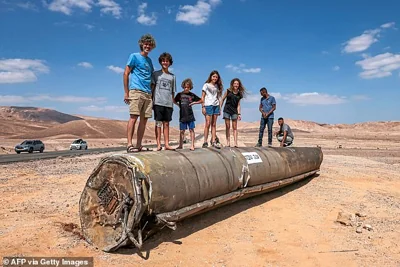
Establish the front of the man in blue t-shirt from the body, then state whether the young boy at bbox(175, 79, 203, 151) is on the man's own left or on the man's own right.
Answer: on the man's own left

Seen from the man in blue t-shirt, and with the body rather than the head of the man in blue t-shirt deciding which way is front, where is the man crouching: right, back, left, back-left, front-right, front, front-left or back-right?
left

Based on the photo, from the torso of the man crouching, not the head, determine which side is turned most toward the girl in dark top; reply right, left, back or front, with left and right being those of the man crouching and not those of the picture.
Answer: front

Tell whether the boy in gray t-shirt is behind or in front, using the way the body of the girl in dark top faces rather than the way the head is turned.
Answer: in front

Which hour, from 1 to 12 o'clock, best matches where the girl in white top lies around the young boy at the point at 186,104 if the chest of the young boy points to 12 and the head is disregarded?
The girl in white top is roughly at 8 o'clock from the young boy.

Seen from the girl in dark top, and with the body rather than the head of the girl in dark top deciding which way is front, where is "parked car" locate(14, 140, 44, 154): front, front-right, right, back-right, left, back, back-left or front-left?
back-right

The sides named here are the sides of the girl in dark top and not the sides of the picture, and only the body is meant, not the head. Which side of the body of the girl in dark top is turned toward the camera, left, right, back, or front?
front

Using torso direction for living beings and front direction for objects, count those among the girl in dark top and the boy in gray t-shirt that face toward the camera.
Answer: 2

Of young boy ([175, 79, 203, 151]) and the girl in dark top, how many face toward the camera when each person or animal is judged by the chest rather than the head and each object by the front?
2

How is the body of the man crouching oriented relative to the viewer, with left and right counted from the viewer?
facing the viewer and to the left of the viewer

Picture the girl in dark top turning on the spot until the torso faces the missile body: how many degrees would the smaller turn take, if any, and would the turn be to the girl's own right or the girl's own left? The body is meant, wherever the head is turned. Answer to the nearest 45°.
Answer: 0° — they already face it

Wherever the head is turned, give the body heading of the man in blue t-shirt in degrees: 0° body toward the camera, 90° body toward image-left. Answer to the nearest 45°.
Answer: approximately 315°

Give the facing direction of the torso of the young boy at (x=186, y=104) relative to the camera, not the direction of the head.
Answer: toward the camera

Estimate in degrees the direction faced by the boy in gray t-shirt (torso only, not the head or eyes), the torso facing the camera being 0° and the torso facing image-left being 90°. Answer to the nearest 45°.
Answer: approximately 0°
